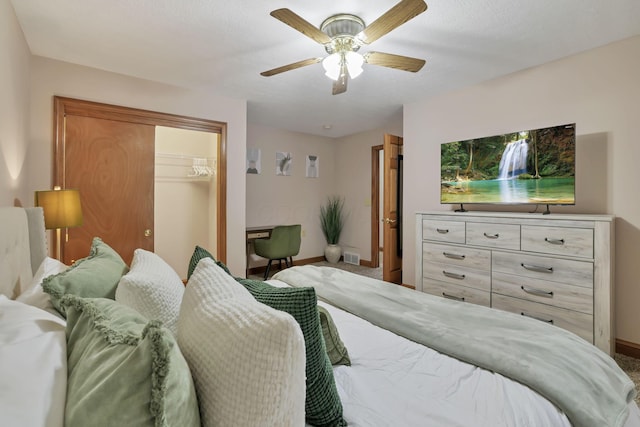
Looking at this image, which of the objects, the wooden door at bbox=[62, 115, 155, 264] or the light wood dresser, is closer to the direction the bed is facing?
the light wood dresser

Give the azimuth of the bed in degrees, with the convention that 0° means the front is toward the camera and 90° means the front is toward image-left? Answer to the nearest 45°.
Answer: approximately 225°

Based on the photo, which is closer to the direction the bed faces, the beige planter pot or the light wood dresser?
the light wood dresser

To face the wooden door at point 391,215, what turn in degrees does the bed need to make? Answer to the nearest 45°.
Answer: approximately 45° to its left

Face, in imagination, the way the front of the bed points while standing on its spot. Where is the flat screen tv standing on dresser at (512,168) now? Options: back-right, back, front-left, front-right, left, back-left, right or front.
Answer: front

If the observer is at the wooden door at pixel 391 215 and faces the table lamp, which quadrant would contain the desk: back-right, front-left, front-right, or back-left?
front-right

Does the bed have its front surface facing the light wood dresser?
yes

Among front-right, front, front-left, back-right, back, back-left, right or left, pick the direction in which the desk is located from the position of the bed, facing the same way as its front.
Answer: front-left

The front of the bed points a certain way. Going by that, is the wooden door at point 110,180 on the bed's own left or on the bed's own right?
on the bed's own left

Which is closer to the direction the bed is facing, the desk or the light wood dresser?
the light wood dresser

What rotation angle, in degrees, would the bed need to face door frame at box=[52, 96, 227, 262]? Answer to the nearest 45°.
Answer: approximately 90° to its left

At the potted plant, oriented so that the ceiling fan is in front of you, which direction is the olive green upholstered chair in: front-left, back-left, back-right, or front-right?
front-right

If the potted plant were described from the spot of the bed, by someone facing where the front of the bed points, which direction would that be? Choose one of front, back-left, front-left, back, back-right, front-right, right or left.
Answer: front-left
